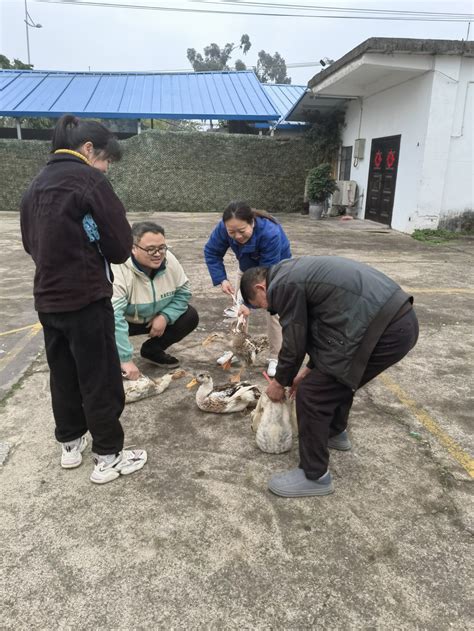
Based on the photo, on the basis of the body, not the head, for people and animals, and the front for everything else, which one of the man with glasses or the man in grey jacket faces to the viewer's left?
the man in grey jacket

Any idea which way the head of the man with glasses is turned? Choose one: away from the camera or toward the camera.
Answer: toward the camera

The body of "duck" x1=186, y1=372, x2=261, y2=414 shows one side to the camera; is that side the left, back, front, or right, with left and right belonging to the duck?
left

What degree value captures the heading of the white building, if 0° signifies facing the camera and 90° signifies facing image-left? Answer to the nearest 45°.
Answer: approximately 45°

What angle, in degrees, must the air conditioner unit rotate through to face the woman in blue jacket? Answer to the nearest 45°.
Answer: approximately 45° to its left

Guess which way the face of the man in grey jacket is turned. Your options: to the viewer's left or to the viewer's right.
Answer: to the viewer's left

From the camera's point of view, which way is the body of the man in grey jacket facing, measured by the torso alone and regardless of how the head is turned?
to the viewer's left

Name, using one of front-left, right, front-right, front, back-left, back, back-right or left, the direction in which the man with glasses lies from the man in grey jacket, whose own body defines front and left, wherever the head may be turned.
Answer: front-right

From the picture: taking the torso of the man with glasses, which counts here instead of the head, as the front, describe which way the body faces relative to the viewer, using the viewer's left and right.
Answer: facing the viewer and to the right of the viewer

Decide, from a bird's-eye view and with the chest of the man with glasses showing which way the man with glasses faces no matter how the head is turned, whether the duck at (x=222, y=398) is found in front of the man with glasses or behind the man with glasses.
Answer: in front

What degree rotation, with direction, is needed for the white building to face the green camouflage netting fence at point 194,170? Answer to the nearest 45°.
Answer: approximately 90° to its right
